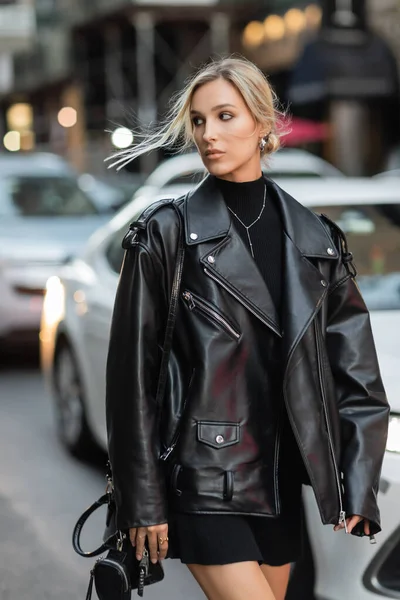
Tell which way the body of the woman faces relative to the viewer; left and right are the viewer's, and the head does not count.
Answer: facing the viewer

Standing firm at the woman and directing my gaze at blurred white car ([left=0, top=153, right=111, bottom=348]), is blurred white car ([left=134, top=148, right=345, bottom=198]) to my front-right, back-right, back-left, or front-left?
front-right

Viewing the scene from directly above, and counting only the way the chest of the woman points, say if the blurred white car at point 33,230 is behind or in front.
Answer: behind

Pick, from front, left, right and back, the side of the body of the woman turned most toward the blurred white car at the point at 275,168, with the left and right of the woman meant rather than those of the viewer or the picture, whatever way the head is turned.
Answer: back

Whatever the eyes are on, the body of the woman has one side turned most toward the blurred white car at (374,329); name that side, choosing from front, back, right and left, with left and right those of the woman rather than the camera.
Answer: back
